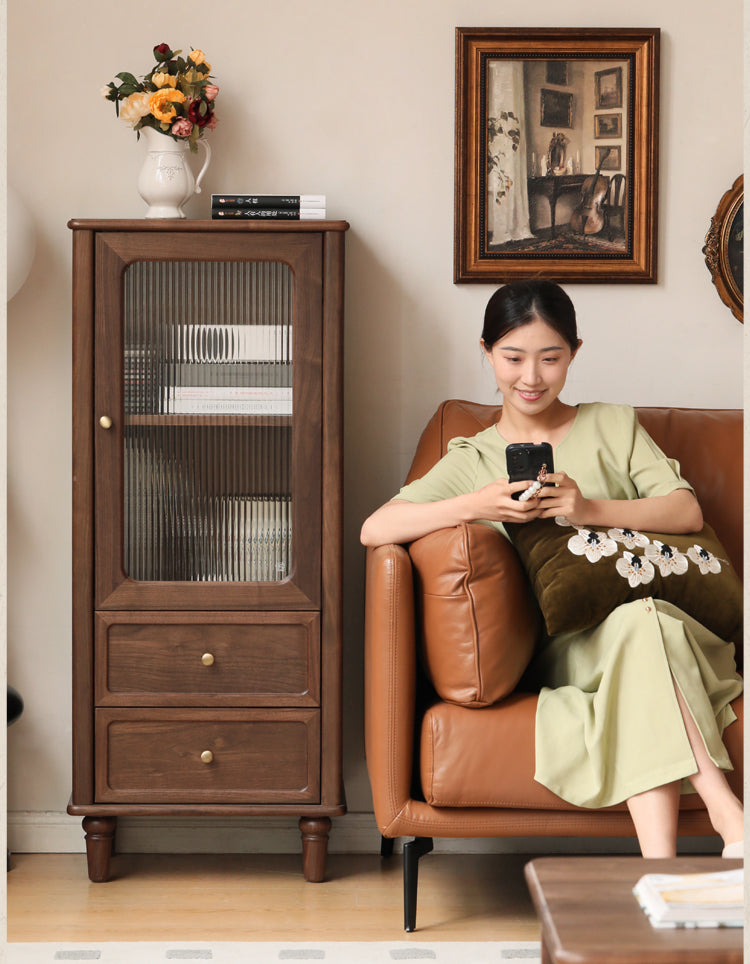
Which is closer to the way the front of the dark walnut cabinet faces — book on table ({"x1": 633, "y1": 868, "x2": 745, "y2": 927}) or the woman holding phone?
the book on table

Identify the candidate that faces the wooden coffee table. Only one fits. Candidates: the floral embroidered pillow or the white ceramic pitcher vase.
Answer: the floral embroidered pillow

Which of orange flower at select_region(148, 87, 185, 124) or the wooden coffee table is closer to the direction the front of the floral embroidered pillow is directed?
the wooden coffee table

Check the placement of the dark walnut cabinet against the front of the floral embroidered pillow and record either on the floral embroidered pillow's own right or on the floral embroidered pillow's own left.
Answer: on the floral embroidered pillow's own right

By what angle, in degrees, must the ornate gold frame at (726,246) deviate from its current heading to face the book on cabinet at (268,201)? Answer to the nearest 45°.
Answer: approximately 45° to its right

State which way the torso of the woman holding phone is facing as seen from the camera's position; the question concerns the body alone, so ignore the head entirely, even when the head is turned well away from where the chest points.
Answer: toward the camera

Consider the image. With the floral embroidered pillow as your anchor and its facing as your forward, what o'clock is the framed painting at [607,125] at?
The framed painting is roughly at 6 o'clock from the floral embroidered pillow.

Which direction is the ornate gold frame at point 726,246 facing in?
toward the camera

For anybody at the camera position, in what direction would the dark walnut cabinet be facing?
facing the viewer

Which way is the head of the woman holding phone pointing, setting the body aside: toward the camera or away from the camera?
toward the camera
